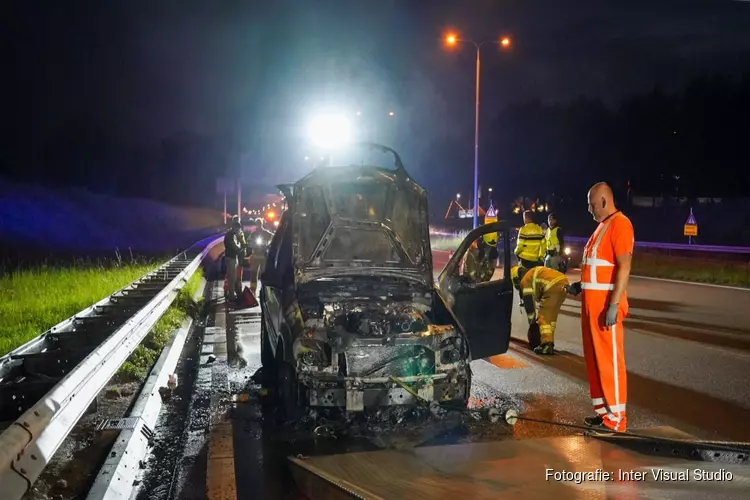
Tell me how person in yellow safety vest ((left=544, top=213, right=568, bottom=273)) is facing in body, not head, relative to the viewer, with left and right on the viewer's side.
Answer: facing the viewer and to the left of the viewer

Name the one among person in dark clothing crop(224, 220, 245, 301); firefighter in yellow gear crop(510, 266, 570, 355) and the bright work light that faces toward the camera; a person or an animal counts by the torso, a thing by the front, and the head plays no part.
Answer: the bright work light

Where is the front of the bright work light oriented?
toward the camera

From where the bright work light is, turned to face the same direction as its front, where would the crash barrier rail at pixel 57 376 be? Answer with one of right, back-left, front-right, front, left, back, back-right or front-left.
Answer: front

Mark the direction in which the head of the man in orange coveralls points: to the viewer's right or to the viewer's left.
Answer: to the viewer's left

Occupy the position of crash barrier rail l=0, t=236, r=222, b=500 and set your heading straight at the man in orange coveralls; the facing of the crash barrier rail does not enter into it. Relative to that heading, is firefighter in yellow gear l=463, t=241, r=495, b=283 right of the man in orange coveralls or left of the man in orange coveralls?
left

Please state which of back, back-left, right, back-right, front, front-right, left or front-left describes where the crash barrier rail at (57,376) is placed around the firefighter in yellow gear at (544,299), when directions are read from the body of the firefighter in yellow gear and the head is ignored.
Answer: front-left

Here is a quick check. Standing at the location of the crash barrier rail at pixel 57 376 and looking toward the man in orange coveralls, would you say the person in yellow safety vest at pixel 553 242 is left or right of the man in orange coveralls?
left

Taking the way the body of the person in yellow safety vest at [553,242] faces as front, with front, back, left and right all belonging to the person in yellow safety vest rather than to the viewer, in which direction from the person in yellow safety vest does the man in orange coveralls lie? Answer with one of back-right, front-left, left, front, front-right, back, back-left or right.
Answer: front-left

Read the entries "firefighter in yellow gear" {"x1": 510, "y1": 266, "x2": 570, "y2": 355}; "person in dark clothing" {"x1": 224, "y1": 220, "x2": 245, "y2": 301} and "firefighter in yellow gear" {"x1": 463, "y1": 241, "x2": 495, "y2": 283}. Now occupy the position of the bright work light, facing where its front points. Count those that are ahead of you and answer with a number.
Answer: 3

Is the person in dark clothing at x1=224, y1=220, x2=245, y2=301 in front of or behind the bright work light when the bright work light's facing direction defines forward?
in front
